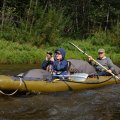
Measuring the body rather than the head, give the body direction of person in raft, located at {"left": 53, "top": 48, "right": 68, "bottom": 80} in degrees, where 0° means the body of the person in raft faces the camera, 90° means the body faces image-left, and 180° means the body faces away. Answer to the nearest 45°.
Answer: approximately 45°

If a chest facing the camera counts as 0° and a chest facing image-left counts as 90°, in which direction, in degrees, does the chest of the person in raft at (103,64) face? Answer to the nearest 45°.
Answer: approximately 45°

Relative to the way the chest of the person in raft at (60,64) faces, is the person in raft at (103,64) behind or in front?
behind

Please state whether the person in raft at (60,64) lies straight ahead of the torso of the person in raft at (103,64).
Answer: yes
